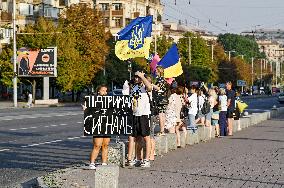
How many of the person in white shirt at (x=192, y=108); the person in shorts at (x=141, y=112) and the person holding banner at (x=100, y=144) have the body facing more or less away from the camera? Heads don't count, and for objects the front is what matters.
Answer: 0

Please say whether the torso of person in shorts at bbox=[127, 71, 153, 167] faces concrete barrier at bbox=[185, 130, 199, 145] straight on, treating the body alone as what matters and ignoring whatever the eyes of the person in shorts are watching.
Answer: no

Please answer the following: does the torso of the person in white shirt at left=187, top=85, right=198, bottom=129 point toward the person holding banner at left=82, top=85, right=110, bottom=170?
no

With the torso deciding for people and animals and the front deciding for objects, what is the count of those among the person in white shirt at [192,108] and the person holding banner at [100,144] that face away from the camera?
0

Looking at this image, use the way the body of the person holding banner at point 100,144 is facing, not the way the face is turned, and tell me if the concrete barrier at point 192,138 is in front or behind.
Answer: behind

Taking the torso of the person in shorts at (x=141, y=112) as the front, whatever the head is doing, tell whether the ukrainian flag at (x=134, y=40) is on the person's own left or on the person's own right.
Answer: on the person's own right

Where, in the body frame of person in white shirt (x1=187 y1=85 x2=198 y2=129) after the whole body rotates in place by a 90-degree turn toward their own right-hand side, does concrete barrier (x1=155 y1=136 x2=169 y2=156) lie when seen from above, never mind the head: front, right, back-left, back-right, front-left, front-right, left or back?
back

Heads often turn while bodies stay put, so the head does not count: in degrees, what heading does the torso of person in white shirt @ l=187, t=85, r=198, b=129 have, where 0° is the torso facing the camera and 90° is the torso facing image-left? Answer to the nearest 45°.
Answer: approximately 90°

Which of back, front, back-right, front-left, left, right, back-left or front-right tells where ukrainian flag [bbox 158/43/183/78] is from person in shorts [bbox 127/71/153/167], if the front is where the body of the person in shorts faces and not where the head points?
back-right

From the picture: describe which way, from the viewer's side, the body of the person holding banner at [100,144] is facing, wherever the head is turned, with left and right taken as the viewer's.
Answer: facing the viewer and to the left of the viewer

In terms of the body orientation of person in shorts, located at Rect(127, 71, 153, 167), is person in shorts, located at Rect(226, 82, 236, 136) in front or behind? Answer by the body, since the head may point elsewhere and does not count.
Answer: behind

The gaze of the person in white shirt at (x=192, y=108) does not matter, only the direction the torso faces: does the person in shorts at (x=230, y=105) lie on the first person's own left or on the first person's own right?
on the first person's own right

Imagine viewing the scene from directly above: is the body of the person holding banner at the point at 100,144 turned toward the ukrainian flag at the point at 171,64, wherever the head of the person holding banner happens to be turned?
no

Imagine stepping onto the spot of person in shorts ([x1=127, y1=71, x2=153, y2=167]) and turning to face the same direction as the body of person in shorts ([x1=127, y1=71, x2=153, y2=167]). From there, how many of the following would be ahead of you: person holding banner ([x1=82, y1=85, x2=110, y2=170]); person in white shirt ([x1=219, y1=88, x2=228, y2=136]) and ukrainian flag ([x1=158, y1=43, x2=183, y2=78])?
1
